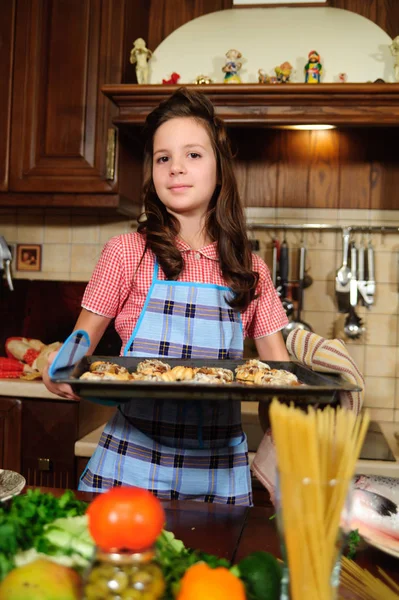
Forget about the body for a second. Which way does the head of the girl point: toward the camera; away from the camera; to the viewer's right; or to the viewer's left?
toward the camera

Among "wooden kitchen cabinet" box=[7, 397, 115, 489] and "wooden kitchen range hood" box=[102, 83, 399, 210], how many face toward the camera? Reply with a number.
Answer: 2

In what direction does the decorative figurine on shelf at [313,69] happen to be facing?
toward the camera

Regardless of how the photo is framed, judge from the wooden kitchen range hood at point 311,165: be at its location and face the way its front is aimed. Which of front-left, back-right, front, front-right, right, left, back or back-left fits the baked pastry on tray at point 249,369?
front

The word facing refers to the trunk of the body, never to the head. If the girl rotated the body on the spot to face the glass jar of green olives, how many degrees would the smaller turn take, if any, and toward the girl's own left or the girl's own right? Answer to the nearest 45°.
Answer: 0° — they already face it

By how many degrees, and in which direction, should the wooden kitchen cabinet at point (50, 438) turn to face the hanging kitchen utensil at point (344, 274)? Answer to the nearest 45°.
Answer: approximately 90° to its left

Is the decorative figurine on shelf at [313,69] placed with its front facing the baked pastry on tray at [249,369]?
yes

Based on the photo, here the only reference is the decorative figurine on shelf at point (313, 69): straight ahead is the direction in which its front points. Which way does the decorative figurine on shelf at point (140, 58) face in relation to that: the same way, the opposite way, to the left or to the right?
the same way

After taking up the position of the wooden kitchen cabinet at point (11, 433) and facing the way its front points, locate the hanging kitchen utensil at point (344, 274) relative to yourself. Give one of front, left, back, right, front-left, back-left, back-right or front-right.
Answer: left

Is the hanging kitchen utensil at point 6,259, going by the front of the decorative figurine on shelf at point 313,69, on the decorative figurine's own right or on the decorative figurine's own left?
on the decorative figurine's own right

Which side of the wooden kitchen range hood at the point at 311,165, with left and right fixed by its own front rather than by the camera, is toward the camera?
front

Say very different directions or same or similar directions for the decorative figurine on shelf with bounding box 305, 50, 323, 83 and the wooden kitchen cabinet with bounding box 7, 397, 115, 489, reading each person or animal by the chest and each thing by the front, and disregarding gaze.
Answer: same or similar directions

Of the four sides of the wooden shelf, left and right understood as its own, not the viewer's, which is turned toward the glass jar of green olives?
front

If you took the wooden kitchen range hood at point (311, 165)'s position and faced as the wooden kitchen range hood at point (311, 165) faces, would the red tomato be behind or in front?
in front
